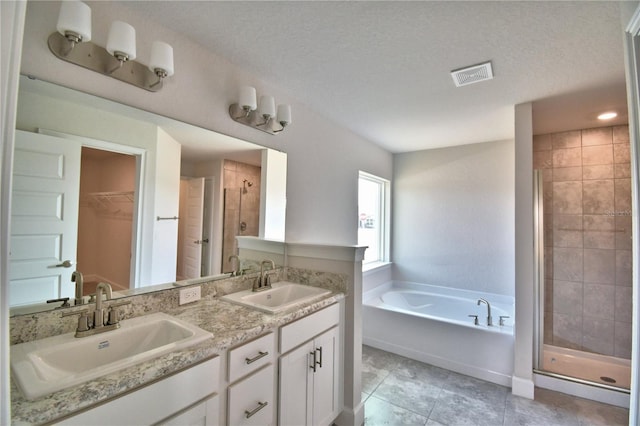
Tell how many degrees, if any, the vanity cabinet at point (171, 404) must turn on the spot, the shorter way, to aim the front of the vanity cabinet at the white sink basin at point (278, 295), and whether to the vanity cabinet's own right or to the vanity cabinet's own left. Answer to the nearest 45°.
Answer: approximately 90° to the vanity cabinet's own left

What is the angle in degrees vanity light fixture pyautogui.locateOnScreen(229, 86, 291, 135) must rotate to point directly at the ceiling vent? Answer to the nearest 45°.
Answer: approximately 45° to its left

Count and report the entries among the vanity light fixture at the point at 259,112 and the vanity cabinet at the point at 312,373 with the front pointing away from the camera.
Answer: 0

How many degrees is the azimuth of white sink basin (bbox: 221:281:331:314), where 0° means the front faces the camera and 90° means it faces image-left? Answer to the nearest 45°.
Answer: approximately 315°

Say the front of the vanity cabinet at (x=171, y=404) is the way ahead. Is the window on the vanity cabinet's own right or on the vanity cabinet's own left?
on the vanity cabinet's own left

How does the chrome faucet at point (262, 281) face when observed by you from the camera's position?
facing the viewer and to the right of the viewer

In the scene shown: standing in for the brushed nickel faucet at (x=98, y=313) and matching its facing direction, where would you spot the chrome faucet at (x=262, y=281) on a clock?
the chrome faucet at (x=262, y=281) is roughly at 10 o'clock from the brushed nickel faucet at (x=98, y=313).

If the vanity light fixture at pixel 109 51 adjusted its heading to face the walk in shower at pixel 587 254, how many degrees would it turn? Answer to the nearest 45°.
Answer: approximately 45° to its left

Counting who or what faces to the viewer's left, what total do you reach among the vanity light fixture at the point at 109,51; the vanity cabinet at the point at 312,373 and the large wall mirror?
0
